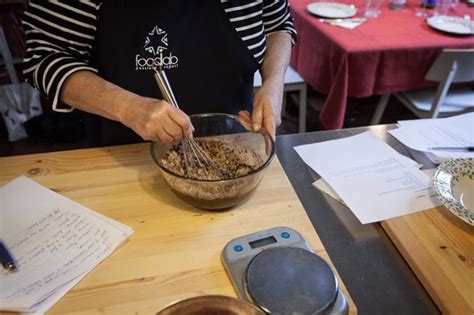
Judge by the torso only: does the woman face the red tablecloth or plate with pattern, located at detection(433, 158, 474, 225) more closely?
the plate with pattern

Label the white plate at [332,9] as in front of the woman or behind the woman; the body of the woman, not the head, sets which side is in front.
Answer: behind

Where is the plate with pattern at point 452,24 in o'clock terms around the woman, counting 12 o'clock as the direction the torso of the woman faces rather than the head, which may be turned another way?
The plate with pattern is roughly at 8 o'clock from the woman.

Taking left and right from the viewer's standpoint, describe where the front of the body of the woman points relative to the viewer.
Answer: facing the viewer

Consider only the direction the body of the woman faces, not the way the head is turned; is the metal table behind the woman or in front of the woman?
in front
